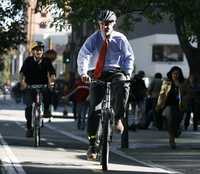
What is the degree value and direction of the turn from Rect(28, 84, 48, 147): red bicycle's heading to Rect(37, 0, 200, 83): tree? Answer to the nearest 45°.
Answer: approximately 135° to its left

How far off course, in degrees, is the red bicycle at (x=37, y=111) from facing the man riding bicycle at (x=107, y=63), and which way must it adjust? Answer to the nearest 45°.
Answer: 0° — it already faces them

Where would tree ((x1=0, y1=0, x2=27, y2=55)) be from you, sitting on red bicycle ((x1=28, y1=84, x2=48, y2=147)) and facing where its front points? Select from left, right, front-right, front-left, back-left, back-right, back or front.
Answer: back

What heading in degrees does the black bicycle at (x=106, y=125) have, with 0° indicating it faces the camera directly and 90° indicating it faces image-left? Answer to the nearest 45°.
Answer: approximately 0°

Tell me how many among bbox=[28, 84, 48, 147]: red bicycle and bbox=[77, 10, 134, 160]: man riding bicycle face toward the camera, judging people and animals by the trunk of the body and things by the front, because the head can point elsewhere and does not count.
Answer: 2

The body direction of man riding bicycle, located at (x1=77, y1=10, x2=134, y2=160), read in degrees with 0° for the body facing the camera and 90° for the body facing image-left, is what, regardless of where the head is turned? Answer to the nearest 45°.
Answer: approximately 0°

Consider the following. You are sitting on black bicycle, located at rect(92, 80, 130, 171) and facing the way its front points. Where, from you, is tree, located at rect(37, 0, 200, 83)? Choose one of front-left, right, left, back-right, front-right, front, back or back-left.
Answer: back
